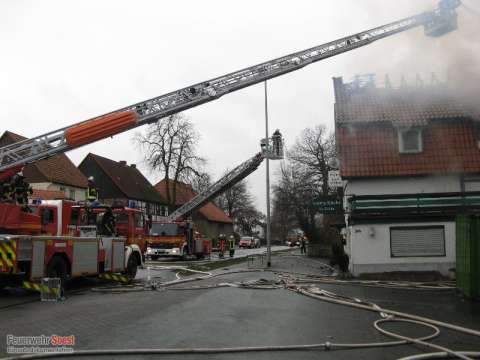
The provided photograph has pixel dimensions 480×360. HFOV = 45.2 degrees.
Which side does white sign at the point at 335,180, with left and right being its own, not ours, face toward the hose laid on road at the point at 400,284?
front

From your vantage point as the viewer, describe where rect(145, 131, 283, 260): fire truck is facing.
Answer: facing the viewer and to the left of the viewer

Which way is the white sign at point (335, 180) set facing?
toward the camera

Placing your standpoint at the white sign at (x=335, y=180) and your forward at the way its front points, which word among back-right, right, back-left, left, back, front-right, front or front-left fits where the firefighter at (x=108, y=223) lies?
front-right

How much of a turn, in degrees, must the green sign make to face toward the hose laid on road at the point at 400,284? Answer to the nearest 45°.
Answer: approximately 45° to its left

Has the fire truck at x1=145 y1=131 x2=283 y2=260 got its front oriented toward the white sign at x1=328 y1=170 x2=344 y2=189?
no

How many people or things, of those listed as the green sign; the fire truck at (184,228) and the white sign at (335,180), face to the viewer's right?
0

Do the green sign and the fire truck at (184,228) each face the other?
no

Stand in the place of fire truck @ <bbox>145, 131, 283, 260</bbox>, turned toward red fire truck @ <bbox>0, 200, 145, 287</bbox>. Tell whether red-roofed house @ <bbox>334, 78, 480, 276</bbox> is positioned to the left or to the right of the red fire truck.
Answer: left

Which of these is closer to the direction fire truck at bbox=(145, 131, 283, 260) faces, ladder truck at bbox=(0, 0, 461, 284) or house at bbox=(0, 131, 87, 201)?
the ladder truck

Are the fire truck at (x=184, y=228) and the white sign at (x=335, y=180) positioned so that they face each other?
no
